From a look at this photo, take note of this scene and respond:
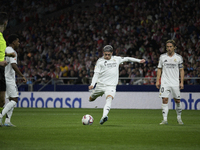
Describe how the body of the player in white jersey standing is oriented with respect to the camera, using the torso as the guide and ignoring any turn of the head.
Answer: toward the camera

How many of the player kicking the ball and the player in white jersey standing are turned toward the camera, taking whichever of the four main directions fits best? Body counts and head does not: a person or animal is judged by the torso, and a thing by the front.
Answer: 2

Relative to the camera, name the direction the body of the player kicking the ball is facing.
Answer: toward the camera

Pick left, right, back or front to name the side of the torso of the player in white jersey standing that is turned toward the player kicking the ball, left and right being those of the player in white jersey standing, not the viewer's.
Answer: right

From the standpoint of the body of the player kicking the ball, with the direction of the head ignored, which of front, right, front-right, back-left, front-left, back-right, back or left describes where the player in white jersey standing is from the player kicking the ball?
left
